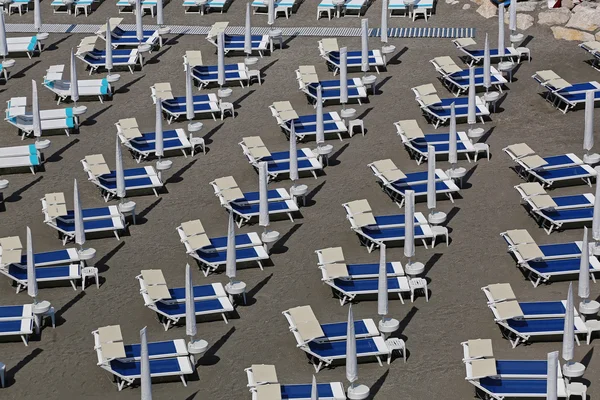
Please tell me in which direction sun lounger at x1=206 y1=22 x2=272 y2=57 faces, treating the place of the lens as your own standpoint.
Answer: facing to the right of the viewer

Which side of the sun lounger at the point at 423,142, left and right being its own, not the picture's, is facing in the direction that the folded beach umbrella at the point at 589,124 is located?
front

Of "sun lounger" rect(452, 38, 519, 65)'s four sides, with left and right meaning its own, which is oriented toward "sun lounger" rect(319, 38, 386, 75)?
back

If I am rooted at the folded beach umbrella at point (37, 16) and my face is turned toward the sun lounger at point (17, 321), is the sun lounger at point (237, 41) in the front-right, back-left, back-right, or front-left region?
front-left

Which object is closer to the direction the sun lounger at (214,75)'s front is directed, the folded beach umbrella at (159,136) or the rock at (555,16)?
the rock

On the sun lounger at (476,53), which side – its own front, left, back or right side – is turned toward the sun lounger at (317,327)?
right

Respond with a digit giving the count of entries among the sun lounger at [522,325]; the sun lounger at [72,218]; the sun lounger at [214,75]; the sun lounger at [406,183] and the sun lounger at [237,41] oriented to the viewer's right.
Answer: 5

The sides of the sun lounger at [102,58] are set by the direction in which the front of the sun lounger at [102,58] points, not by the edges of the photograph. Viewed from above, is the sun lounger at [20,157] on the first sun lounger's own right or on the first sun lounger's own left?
on the first sun lounger's own right

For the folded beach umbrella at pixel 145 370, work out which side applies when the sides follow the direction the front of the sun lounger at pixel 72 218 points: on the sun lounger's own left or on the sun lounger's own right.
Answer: on the sun lounger's own right

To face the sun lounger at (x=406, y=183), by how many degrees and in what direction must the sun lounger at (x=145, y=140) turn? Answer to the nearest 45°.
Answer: approximately 45° to its right

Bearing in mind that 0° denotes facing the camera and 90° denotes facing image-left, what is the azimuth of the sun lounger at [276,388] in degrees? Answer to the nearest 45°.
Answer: approximately 270°

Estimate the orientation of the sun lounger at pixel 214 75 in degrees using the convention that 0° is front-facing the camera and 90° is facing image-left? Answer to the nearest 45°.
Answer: approximately 270°

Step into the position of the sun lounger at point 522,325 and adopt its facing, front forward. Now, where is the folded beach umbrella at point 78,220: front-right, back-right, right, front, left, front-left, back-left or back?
back

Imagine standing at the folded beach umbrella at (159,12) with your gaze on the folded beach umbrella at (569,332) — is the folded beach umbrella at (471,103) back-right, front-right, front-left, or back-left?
front-left

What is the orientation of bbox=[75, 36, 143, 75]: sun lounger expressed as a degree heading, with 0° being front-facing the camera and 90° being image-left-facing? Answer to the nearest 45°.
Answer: approximately 270°

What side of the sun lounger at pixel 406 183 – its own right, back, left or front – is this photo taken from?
right

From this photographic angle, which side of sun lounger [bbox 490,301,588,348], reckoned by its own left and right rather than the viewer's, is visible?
right
